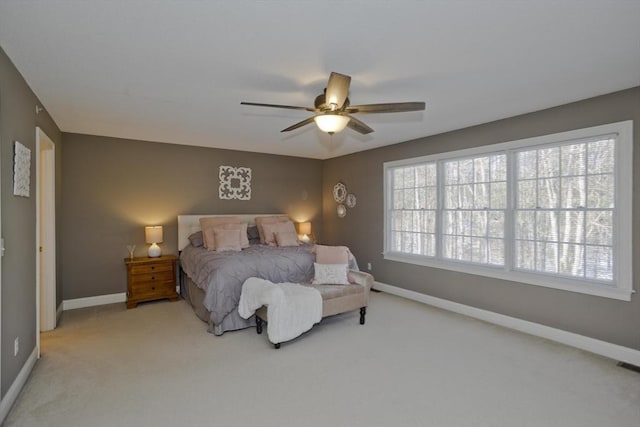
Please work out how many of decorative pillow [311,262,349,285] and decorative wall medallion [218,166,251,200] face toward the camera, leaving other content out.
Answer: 2

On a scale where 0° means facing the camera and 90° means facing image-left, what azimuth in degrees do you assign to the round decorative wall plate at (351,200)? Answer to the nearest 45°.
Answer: approximately 45°

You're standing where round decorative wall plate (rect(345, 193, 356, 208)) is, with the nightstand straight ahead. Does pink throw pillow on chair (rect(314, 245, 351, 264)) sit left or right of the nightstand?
left

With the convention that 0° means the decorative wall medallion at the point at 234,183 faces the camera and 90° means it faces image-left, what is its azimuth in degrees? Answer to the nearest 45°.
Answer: approximately 0°

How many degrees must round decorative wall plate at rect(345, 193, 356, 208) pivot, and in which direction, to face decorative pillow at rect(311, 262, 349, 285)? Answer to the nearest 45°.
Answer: approximately 45° to its left

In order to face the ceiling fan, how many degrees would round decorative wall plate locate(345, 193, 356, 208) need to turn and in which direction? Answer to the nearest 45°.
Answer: approximately 45° to its left

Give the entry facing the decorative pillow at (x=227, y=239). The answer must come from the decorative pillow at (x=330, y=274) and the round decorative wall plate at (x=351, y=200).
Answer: the round decorative wall plate

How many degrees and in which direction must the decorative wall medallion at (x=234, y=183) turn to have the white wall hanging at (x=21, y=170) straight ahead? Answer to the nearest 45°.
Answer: approximately 45° to its right

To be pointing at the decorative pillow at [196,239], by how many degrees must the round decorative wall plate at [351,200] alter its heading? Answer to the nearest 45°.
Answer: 0° — it already faces it

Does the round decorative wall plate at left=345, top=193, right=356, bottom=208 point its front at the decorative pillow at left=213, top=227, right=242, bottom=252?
yes
